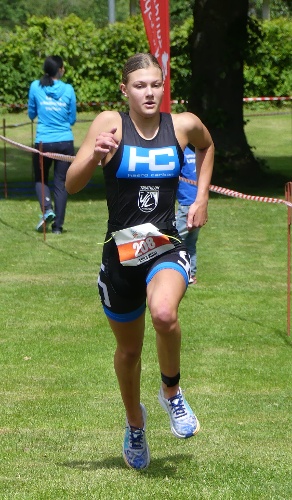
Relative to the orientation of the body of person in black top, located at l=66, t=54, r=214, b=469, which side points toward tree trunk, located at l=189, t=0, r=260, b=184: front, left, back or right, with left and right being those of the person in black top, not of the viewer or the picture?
back

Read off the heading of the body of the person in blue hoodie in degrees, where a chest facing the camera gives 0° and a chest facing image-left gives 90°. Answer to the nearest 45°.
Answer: approximately 180°

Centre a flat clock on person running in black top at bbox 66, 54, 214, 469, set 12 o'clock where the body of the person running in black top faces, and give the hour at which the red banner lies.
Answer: The red banner is roughly at 6 o'clock from the person running in black top.

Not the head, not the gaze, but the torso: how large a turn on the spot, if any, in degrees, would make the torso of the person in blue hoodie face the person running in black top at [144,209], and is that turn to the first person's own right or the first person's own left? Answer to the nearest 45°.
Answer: approximately 180°

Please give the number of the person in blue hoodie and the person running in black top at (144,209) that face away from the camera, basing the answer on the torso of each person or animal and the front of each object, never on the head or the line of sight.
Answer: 1

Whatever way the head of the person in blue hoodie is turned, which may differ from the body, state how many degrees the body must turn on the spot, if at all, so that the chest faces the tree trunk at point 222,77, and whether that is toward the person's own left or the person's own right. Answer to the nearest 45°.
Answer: approximately 45° to the person's own right

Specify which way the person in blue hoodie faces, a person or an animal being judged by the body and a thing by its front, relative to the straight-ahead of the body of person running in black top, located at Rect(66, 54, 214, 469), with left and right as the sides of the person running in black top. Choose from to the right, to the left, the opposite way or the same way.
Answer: the opposite way

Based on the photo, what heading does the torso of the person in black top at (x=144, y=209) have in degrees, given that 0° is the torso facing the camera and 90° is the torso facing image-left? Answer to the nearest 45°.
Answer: approximately 0°

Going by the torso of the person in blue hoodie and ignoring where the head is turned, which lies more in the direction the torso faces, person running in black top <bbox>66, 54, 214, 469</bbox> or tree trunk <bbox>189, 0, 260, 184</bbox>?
the tree trunk
